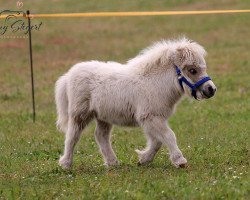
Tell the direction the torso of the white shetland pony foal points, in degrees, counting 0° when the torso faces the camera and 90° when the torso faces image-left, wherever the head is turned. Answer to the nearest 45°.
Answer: approximately 270°
